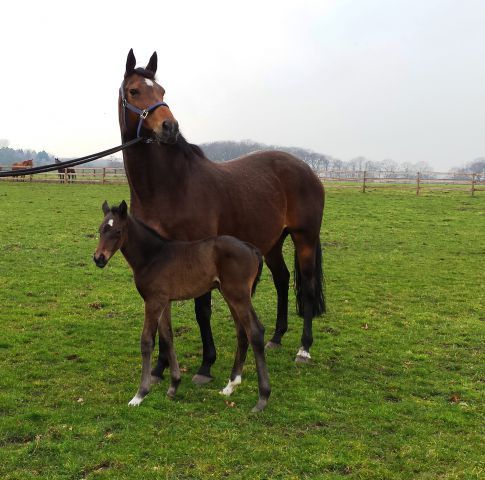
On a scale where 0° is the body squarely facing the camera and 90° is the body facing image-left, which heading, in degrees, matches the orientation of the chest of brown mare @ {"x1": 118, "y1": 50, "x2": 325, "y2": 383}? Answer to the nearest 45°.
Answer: approximately 45°

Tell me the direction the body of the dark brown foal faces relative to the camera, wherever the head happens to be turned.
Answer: to the viewer's left
